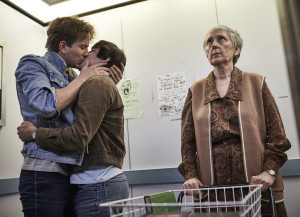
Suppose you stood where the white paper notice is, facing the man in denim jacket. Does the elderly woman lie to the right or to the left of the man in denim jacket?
left

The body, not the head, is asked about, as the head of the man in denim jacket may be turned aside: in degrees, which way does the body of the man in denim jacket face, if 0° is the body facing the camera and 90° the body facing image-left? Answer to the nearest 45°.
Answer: approximately 270°

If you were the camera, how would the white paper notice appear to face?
facing the viewer

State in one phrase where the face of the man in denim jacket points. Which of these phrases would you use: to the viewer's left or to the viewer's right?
to the viewer's right

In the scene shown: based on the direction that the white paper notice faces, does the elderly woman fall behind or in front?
in front

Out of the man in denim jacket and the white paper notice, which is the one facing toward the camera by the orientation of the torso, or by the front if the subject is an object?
the white paper notice

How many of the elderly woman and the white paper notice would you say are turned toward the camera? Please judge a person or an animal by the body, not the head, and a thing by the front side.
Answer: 2

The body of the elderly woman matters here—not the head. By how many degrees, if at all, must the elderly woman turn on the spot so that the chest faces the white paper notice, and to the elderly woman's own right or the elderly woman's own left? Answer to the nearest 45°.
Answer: approximately 135° to the elderly woman's own right

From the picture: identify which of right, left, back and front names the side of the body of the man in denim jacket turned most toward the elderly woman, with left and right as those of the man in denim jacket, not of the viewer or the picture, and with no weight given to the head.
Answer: front

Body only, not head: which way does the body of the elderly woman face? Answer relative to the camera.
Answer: toward the camera

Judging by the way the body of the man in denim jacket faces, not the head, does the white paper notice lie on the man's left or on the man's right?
on the man's left
